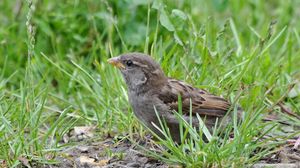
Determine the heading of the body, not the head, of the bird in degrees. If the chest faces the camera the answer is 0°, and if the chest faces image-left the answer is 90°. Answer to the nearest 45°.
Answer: approximately 90°
